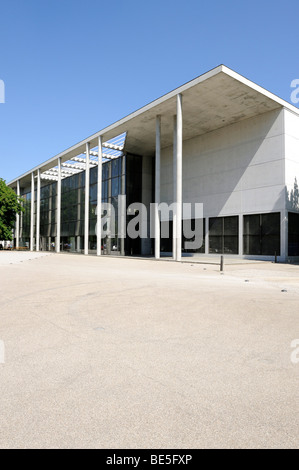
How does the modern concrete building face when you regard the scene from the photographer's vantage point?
facing the viewer and to the left of the viewer
